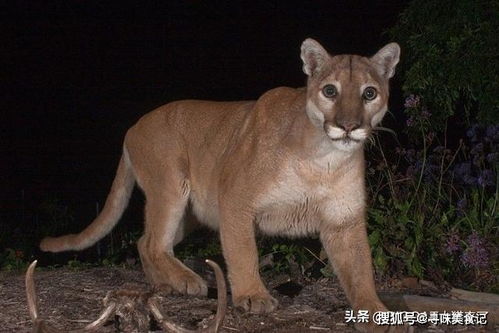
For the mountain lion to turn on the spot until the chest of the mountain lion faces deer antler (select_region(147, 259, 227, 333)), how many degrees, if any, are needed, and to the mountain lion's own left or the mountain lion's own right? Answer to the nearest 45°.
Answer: approximately 90° to the mountain lion's own right

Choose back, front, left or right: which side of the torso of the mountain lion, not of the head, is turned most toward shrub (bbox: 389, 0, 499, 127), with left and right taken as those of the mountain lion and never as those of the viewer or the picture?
left

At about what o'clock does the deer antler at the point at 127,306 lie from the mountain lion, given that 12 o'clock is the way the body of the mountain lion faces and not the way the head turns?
The deer antler is roughly at 3 o'clock from the mountain lion.

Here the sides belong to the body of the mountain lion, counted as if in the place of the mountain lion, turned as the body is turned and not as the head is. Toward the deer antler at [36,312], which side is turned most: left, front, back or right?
right

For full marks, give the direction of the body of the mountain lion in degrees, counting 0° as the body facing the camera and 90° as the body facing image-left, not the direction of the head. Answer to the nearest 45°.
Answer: approximately 315°
